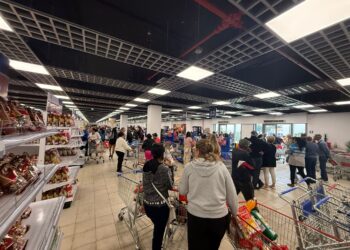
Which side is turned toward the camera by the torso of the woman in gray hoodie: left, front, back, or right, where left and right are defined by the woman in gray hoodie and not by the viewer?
back

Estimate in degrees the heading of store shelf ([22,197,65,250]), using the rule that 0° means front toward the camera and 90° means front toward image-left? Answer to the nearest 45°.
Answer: approximately 270°

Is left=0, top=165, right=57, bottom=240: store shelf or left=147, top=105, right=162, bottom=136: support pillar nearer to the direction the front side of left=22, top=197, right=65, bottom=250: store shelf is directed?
the support pillar

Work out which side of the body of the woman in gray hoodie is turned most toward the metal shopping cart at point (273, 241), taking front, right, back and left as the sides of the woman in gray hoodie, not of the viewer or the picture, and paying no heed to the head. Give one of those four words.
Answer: right
